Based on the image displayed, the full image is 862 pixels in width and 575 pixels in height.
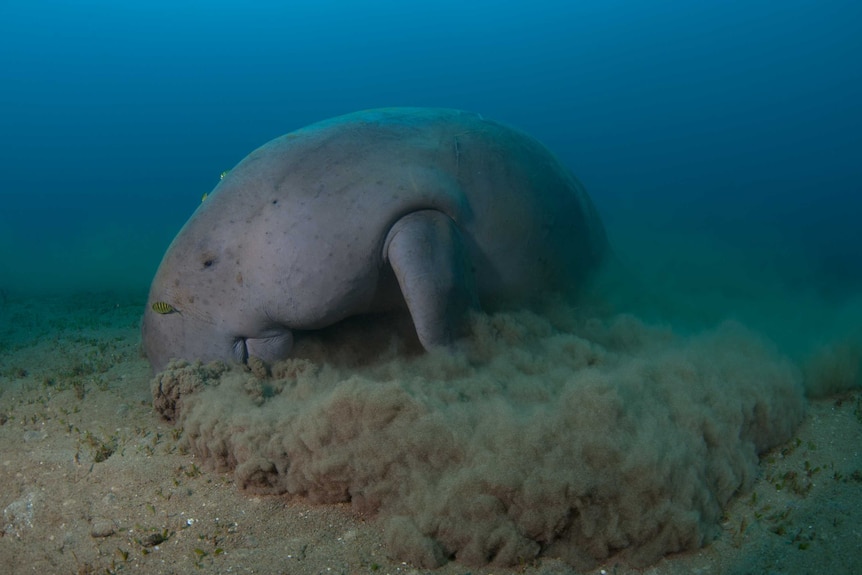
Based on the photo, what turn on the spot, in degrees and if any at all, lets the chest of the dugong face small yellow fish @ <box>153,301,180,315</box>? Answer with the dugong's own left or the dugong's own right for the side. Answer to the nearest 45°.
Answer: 0° — it already faces it

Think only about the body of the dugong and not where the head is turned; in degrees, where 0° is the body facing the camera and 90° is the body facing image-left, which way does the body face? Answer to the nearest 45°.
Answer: approximately 90°
